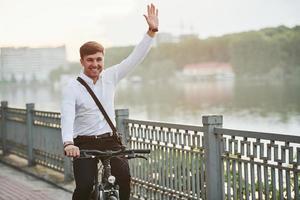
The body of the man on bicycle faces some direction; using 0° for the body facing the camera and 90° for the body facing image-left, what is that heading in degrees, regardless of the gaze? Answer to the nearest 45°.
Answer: approximately 315°
